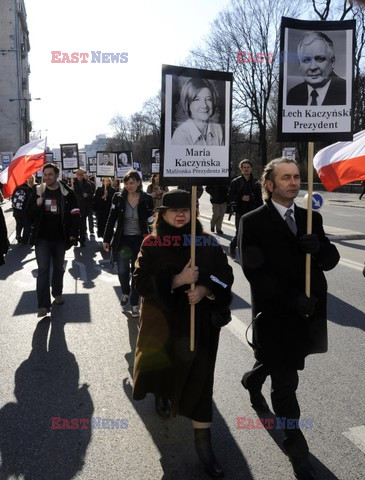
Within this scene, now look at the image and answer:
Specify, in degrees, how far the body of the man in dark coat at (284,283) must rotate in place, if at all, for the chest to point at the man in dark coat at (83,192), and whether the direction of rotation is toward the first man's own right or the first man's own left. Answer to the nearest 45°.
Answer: approximately 180°

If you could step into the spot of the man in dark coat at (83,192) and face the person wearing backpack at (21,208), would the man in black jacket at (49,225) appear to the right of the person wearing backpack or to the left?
left

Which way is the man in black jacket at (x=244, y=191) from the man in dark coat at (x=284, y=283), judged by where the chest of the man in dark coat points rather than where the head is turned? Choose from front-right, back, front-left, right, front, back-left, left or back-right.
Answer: back-left

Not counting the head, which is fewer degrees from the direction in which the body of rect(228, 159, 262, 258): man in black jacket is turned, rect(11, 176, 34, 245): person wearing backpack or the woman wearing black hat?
the woman wearing black hat

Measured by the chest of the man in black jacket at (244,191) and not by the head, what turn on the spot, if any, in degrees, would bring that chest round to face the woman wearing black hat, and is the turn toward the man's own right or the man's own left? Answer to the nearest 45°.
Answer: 0° — they already face them

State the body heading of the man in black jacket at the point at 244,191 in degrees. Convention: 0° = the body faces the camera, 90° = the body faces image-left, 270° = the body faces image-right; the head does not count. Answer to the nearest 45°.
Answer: approximately 0°

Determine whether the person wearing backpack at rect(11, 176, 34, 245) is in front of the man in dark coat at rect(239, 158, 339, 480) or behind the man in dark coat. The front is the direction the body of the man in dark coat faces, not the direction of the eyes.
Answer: behind

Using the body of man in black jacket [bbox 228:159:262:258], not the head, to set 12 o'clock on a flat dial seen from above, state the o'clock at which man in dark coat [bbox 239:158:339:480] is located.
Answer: The man in dark coat is roughly at 12 o'clock from the man in black jacket.

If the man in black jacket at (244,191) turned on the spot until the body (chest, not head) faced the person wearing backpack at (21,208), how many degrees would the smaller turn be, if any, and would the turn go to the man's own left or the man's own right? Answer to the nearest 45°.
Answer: approximately 135° to the man's own right

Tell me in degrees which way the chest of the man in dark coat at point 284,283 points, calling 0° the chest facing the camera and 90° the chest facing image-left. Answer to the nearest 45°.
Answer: approximately 315°

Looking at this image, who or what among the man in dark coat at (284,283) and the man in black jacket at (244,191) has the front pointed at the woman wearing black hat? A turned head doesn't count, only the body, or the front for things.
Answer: the man in black jacket
